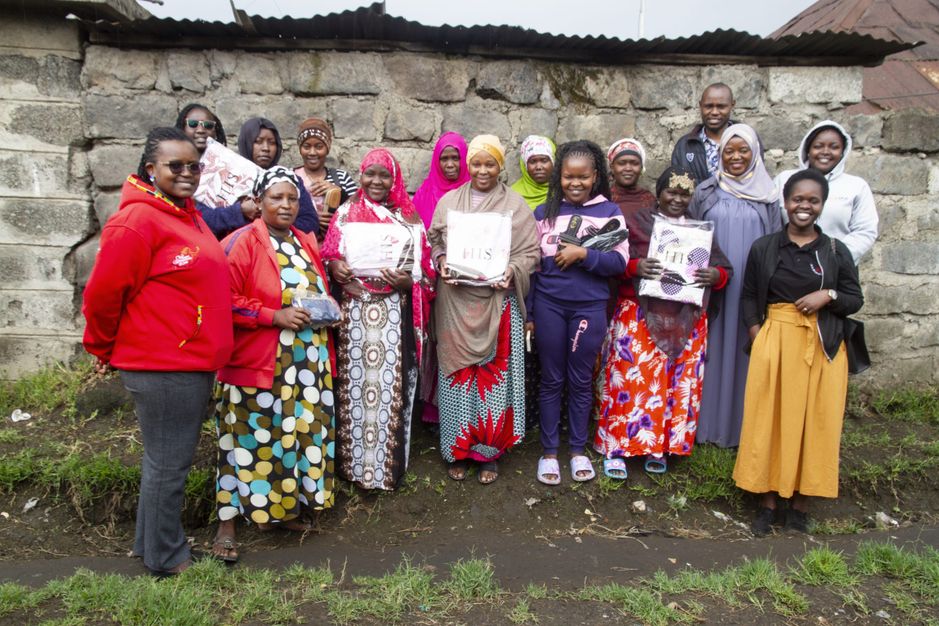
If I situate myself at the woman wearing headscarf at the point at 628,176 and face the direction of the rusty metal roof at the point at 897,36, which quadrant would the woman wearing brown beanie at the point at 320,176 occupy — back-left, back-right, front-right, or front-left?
back-left

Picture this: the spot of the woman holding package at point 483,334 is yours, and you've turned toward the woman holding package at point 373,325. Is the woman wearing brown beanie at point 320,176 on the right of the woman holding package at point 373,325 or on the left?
right

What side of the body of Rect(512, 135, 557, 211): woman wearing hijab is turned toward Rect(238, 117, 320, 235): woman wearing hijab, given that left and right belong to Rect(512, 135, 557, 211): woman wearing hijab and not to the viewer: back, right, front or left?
right

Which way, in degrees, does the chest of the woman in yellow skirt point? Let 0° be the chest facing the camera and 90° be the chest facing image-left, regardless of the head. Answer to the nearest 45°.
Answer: approximately 0°

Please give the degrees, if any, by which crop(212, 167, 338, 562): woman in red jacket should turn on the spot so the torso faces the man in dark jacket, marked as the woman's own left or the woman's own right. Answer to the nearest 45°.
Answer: approximately 45° to the woman's own left

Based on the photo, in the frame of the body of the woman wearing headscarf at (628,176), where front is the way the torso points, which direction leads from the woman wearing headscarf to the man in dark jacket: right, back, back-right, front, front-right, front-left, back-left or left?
back-left

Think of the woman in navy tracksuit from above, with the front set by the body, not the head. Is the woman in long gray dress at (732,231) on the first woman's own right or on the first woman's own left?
on the first woman's own left

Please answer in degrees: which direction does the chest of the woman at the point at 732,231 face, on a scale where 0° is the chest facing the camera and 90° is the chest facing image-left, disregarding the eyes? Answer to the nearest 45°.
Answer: approximately 0°
